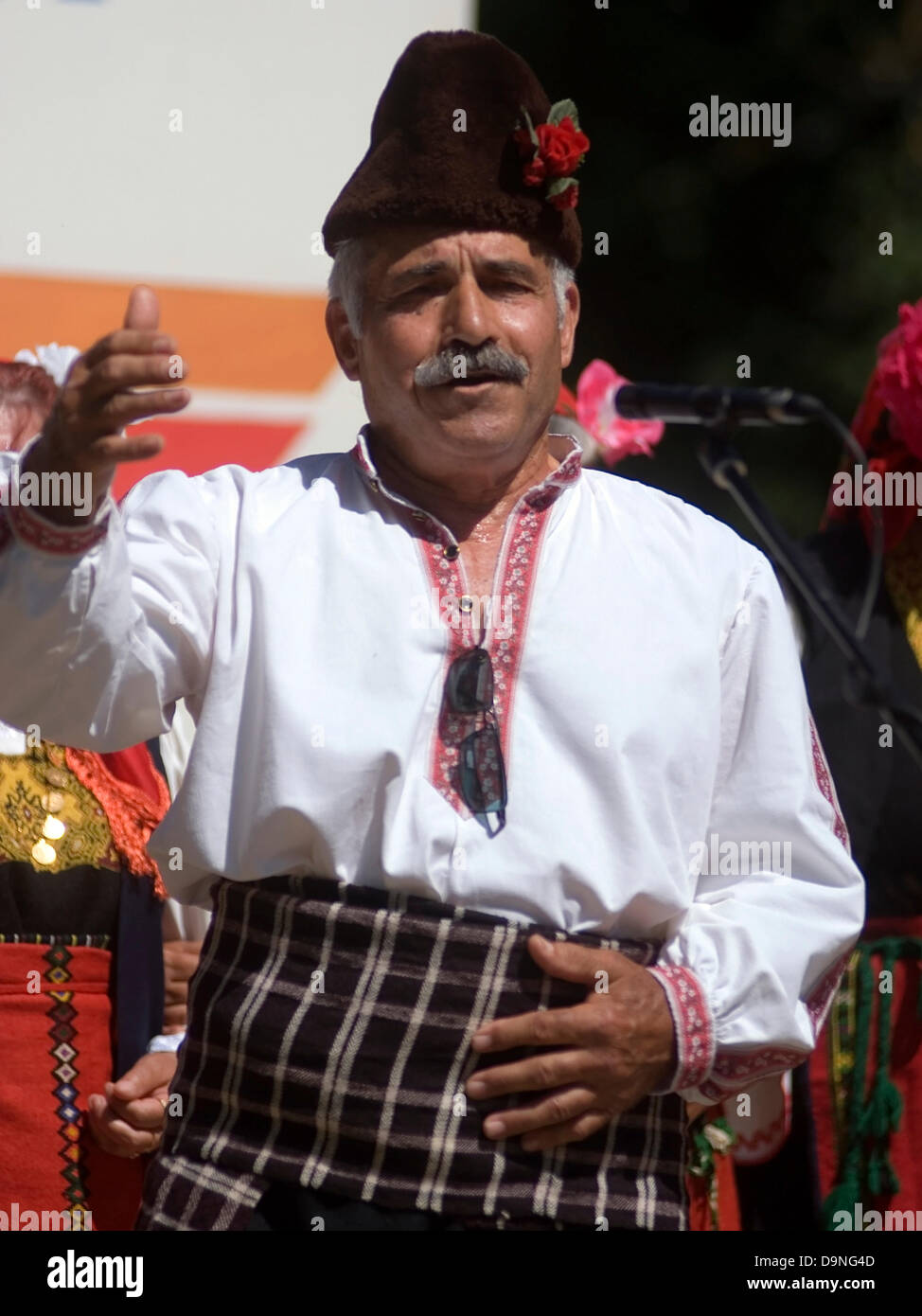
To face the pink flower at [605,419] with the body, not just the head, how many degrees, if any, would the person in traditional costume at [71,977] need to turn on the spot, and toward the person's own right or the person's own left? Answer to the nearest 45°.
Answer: approximately 135° to the person's own left

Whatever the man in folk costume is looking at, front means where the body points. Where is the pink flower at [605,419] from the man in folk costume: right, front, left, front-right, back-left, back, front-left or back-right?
back

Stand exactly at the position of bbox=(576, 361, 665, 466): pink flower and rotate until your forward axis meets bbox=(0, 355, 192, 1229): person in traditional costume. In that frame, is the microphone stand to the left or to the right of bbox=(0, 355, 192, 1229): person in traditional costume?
left

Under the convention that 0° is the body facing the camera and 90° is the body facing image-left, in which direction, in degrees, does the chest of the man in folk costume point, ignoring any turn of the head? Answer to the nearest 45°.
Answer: approximately 0°

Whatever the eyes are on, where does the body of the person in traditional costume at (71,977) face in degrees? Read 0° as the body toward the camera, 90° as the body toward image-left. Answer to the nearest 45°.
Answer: approximately 0°

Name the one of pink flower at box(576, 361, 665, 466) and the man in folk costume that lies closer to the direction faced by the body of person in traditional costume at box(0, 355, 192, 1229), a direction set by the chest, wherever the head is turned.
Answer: the man in folk costume

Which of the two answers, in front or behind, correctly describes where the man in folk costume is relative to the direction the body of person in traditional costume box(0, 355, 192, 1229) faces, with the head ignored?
in front

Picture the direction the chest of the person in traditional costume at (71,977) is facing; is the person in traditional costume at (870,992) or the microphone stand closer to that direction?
the microphone stand

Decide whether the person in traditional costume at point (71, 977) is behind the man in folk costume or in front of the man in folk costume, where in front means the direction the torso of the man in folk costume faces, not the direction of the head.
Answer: behind
